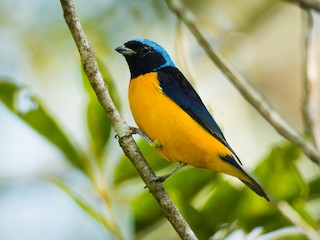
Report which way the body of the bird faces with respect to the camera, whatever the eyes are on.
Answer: to the viewer's left

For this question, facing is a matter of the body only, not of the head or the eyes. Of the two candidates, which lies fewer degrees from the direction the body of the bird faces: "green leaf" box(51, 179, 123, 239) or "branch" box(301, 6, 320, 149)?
the green leaf
